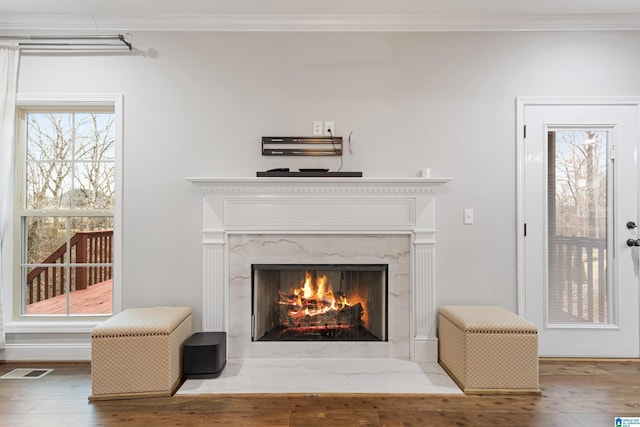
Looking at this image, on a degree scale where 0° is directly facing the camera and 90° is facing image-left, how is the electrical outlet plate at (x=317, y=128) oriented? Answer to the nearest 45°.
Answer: approximately 0°

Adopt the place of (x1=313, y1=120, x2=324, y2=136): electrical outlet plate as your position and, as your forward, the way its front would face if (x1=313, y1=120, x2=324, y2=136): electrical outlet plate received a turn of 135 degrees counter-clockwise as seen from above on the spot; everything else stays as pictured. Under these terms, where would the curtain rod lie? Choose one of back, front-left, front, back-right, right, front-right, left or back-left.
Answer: back-left

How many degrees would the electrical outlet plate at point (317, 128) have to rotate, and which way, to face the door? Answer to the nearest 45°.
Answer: approximately 90° to its left

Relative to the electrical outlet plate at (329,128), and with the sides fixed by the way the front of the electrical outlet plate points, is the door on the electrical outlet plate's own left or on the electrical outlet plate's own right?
on the electrical outlet plate's own left

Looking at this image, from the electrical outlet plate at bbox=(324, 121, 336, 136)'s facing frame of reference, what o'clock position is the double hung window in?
The double hung window is roughly at 3 o'clock from the electrical outlet plate.

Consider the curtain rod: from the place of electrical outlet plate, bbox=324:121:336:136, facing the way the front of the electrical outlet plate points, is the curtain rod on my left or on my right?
on my right

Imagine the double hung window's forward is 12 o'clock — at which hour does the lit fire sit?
The lit fire is roughly at 10 o'clock from the double hung window.

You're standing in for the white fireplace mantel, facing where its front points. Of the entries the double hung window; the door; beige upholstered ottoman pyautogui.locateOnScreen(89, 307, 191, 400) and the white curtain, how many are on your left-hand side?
1

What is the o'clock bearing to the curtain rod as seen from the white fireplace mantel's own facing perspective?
The curtain rod is roughly at 3 o'clock from the white fireplace mantel.
